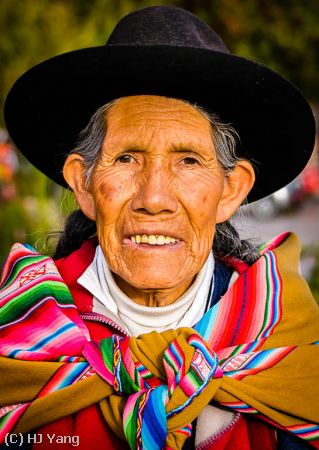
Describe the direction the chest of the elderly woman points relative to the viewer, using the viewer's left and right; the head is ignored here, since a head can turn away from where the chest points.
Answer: facing the viewer

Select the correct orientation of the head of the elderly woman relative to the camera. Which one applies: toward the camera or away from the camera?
toward the camera
